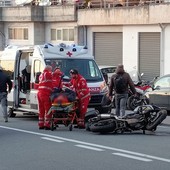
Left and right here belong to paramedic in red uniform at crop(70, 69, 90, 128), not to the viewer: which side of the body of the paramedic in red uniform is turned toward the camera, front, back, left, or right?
left

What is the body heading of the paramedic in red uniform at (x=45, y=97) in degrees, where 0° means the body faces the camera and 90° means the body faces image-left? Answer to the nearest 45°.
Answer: approximately 225°

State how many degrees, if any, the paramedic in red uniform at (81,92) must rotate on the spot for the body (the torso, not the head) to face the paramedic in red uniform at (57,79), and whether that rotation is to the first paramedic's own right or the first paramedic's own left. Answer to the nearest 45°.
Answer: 0° — they already face them

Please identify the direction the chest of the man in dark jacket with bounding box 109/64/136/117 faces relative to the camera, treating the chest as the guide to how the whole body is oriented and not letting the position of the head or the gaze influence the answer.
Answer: away from the camera

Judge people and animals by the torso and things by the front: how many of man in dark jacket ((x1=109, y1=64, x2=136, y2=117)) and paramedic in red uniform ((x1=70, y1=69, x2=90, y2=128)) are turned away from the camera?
1

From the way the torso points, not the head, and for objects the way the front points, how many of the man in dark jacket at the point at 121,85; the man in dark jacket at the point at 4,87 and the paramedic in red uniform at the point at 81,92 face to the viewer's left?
1

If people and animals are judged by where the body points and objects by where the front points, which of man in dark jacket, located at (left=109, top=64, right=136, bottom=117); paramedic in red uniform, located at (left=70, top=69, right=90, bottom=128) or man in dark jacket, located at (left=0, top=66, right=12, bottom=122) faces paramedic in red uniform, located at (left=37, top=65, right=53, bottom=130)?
paramedic in red uniform, located at (left=70, top=69, right=90, bottom=128)
